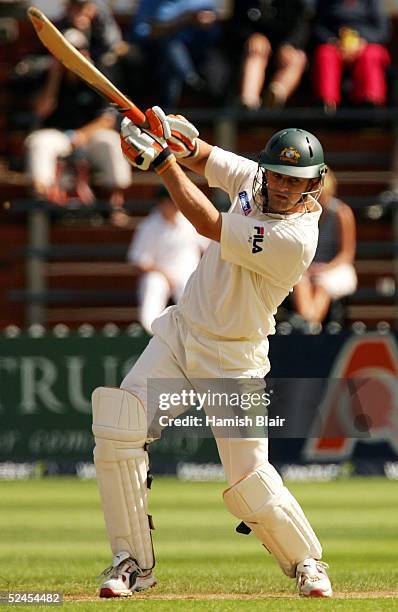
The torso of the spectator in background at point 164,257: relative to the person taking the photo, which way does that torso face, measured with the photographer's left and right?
facing the viewer

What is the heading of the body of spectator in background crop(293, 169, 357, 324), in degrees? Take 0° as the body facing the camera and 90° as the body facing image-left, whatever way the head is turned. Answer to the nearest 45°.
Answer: approximately 45°

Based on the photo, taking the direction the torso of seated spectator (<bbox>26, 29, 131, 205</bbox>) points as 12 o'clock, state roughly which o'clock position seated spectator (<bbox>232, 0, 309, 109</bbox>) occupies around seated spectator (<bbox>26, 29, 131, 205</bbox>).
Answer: seated spectator (<bbox>232, 0, 309, 109</bbox>) is roughly at 9 o'clock from seated spectator (<bbox>26, 29, 131, 205</bbox>).

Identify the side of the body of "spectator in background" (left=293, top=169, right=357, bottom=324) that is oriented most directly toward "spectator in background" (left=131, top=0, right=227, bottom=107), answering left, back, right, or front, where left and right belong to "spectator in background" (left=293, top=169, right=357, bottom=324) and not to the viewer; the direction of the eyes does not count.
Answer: right

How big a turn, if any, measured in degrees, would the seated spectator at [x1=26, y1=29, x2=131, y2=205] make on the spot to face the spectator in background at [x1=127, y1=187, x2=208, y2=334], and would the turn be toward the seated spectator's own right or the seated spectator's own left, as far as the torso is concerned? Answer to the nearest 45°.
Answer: approximately 45° to the seated spectator's own left

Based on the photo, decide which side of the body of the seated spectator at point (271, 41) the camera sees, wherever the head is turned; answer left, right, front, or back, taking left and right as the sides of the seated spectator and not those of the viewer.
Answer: front

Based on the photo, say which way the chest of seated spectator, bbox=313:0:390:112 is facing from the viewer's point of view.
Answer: toward the camera

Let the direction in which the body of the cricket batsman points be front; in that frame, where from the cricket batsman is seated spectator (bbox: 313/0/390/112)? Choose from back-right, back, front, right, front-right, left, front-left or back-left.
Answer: back

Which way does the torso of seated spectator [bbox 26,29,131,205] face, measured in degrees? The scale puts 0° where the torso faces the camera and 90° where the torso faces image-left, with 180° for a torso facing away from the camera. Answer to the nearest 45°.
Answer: approximately 0°

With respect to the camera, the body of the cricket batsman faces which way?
toward the camera

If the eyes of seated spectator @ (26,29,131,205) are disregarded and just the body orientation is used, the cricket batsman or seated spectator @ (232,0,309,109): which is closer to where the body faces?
the cricket batsman
